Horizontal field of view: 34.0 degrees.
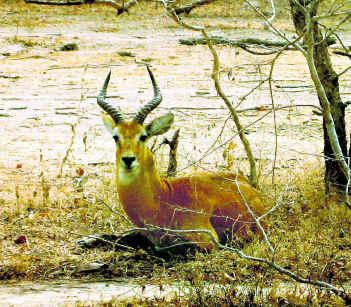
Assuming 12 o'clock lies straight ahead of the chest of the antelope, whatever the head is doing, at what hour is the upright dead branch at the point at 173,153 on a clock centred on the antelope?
The upright dead branch is roughly at 3 o'clock from the antelope.

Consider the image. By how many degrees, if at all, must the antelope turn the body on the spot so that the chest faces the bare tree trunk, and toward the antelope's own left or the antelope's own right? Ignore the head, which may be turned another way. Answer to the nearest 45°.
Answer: approximately 135° to the antelope's own right

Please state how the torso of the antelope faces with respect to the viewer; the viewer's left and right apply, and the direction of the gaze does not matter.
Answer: facing to the left of the viewer
